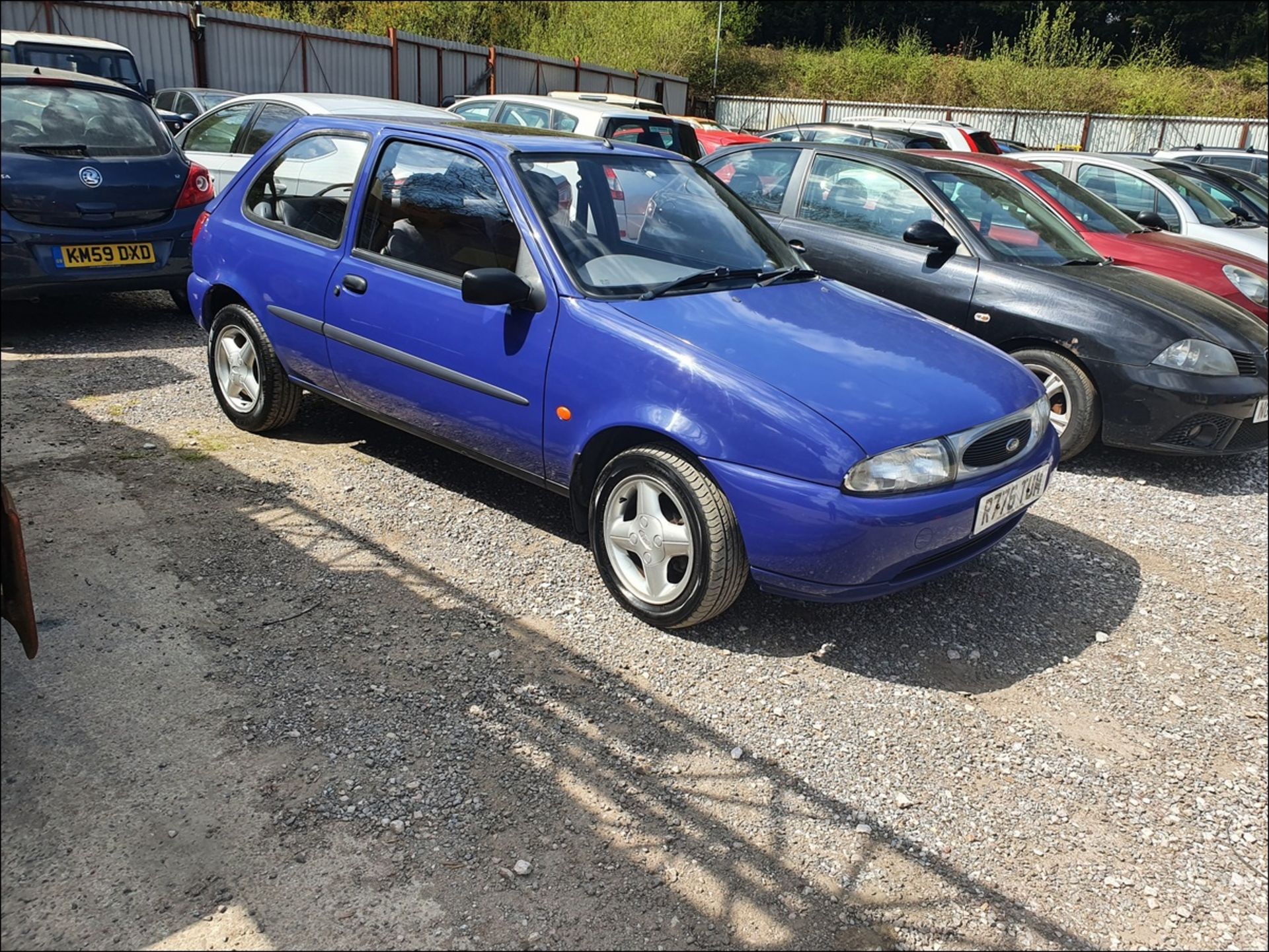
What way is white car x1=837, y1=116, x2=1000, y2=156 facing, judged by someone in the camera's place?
facing away from the viewer and to the left of the viewer

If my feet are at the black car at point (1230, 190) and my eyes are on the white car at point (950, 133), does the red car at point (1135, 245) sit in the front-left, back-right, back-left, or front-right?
back-left

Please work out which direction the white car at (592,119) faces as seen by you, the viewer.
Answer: facing away from the viewer and to the left of the viewer

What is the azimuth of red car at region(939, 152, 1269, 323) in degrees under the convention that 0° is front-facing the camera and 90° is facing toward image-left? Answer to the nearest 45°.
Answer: approximately 315°

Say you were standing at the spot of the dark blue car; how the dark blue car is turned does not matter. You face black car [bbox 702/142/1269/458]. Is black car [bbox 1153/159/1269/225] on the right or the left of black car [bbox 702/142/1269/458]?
left

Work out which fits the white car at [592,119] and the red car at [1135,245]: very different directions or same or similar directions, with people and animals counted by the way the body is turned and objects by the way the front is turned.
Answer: very different directions

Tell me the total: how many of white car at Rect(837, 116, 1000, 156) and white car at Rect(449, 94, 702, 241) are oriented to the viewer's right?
0
